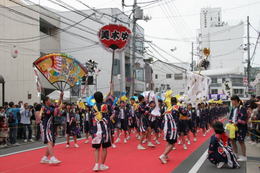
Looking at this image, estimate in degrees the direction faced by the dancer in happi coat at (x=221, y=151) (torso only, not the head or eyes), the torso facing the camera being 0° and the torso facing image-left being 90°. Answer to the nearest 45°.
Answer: approximately 135°

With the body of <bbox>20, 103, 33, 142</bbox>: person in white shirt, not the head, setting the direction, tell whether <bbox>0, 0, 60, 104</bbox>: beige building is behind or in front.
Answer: behind

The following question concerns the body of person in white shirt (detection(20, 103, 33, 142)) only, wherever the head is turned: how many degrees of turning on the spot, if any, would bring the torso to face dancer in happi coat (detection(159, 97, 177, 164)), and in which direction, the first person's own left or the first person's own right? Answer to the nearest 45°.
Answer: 0° — they already face them

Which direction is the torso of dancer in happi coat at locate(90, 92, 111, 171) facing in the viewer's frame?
away from the camera

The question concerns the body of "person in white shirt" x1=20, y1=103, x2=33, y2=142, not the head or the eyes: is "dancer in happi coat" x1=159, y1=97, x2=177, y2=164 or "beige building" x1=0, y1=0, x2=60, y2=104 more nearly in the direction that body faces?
the dancer in happi coat

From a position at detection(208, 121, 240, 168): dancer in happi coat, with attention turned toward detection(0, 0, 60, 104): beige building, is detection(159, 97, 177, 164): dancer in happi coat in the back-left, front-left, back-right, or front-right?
front-left

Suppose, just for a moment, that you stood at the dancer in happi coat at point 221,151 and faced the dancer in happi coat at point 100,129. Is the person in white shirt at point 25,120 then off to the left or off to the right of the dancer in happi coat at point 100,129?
right

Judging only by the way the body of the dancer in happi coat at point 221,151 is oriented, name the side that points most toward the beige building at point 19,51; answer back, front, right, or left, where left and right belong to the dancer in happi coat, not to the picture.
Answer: front

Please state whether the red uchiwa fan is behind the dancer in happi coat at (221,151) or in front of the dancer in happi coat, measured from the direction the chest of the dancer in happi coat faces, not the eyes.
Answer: in front

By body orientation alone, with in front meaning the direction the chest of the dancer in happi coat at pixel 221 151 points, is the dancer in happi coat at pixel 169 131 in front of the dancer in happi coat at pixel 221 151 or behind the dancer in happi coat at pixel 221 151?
in front

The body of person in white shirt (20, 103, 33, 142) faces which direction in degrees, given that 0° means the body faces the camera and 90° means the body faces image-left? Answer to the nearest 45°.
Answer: approximately 315°

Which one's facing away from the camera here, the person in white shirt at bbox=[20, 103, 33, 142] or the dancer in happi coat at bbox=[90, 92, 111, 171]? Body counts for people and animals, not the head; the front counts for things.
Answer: the dancer in happi coat

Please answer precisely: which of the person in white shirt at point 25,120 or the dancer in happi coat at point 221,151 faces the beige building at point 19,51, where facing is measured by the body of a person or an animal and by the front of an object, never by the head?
the dancer in happi coat
